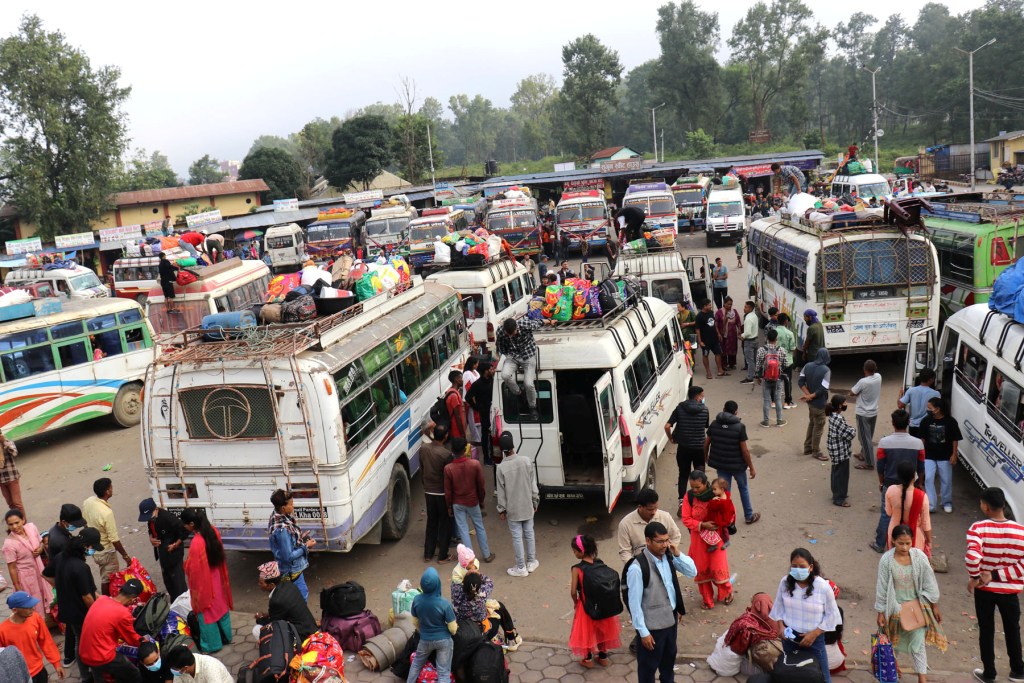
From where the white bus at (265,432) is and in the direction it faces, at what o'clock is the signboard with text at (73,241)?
The signboard with text is roughly at 10 o'clock from the white bus.

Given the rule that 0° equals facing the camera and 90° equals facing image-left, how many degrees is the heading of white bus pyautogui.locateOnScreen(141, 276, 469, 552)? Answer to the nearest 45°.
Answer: approximately 225°

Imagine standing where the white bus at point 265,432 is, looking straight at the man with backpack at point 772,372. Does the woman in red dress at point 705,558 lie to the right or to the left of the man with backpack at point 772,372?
right

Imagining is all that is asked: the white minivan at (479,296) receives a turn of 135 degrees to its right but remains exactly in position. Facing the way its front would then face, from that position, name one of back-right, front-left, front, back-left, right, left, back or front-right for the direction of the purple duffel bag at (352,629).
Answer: front

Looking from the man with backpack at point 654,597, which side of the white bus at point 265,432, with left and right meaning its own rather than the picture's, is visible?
right

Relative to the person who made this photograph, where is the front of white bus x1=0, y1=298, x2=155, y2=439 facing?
facing to the right of the viewer

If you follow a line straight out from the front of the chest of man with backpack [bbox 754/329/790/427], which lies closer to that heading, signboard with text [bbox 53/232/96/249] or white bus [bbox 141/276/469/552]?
the signboard with text

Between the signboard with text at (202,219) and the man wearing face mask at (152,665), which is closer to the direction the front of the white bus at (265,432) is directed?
the signboard with text

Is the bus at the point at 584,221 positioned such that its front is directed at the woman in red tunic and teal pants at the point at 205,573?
yes

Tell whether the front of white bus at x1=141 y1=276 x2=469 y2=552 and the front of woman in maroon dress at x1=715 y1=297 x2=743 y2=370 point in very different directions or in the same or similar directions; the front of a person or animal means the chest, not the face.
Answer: very different directions

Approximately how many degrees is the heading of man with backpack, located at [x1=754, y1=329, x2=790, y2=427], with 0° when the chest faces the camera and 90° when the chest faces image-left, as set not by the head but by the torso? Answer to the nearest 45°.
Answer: approximately 180°

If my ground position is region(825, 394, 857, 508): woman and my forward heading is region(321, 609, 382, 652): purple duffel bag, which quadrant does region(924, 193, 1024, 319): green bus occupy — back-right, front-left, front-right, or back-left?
back-right

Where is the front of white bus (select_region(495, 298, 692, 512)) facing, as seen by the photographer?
facing away from the viewer and to the right of the viewer

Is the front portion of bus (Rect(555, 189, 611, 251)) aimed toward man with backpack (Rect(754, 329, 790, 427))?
yes

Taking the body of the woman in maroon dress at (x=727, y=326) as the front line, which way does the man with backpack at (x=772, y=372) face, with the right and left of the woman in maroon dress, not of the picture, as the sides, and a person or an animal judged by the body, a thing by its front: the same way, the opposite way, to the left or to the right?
the opposite way

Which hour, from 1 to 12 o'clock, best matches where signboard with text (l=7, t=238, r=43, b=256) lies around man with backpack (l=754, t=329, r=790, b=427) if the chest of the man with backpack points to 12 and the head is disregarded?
The signboard with text is roughly at 10 o'clock from the man with backpack.
